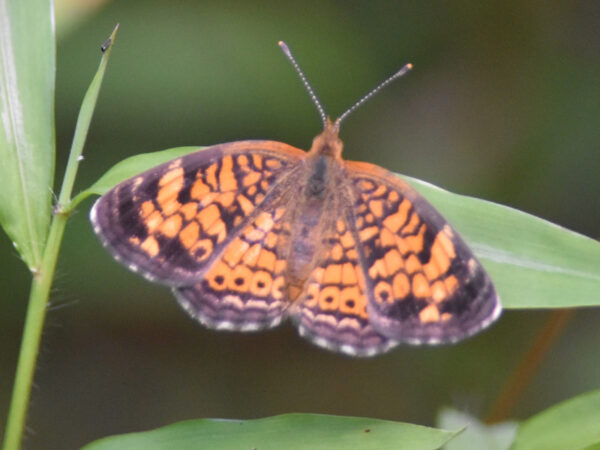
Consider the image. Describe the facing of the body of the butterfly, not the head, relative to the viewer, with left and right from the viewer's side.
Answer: facing away from the viewer
